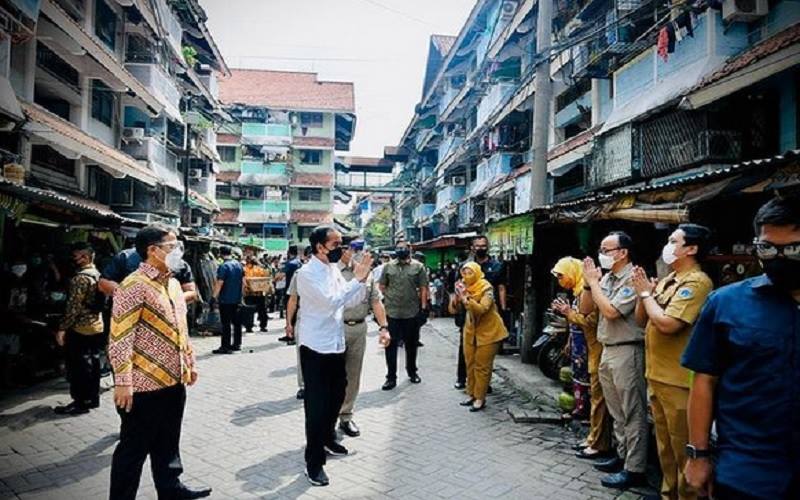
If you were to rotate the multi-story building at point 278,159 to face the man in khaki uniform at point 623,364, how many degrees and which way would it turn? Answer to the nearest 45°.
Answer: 0° — it already faces them

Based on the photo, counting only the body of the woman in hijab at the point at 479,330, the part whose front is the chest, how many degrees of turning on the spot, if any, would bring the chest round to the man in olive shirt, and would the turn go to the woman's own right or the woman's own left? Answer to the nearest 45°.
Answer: approximately 90° to the woman's own right

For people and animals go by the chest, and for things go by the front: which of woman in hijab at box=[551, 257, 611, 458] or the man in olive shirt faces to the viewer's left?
the woman in hijab

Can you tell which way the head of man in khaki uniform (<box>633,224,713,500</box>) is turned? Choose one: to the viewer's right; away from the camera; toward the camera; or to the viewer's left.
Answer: to the viewer's left

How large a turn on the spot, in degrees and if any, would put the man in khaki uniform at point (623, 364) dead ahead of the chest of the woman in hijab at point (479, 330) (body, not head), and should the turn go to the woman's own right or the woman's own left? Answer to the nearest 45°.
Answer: approximately 90° to the woman's own left

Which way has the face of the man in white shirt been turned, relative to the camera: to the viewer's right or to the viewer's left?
to the viewer's right

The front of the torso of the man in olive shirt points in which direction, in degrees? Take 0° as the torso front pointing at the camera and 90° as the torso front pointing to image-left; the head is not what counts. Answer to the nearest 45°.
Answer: approximately 0°

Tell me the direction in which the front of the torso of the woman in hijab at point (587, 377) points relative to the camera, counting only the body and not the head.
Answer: to the viewer's left

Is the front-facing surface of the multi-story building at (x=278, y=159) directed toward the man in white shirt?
yes

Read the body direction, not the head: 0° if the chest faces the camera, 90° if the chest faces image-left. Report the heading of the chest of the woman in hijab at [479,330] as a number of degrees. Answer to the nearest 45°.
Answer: approximately 45°

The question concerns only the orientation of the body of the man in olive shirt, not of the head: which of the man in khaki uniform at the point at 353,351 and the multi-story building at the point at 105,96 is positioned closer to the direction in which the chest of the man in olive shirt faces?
the man in khaki uniform

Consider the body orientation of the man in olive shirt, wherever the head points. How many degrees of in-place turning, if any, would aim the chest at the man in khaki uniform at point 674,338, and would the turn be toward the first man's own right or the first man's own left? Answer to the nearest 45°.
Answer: approximately 45° to the first man's own left

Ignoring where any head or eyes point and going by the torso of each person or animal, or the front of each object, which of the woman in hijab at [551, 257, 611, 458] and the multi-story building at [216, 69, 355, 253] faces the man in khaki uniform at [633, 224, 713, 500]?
the multi-story building

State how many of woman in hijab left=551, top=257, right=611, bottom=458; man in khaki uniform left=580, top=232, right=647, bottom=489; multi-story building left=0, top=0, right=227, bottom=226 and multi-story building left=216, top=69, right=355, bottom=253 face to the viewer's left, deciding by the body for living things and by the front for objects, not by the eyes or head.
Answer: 2

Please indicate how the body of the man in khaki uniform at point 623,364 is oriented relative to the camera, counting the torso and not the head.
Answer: to the viewer's left
